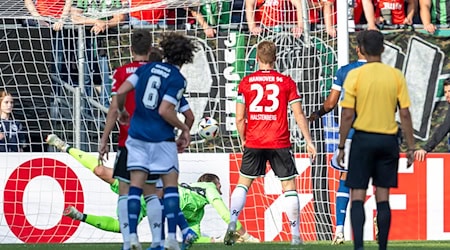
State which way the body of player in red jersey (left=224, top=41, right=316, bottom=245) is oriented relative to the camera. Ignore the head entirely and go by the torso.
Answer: away from the camera

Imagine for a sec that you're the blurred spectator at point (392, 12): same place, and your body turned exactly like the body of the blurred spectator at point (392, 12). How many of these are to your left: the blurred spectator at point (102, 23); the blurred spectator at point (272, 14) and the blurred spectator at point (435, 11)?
1

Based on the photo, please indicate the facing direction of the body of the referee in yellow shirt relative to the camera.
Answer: away from the camera

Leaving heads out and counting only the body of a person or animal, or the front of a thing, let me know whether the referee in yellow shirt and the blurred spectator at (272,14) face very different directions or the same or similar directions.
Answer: very different directions

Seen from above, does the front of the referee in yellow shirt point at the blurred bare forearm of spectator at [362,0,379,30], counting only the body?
yes

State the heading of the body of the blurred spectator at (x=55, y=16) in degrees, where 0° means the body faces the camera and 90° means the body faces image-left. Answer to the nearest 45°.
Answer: approximately 0°

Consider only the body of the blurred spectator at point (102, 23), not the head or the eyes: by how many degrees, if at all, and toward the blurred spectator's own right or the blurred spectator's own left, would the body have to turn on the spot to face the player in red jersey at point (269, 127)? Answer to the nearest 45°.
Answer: approximately 45° to the blurred spectator's own left

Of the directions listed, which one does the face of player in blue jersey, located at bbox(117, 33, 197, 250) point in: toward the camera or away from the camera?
away from the camera

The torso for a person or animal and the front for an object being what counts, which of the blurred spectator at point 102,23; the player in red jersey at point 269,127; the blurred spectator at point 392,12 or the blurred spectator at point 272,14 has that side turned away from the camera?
the player in red jersey

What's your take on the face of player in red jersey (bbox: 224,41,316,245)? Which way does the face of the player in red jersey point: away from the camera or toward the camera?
away from the camera

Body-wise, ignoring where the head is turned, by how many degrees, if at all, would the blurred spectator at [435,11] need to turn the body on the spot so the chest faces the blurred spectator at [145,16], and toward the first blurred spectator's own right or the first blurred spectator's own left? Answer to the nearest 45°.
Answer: approximately 90° to the first blurred spectator's own right

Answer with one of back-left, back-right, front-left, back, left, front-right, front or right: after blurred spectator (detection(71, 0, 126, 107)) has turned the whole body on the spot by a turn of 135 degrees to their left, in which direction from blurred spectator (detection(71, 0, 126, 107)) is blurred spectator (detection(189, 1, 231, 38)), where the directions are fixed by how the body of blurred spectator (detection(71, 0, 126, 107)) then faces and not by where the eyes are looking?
front-right
